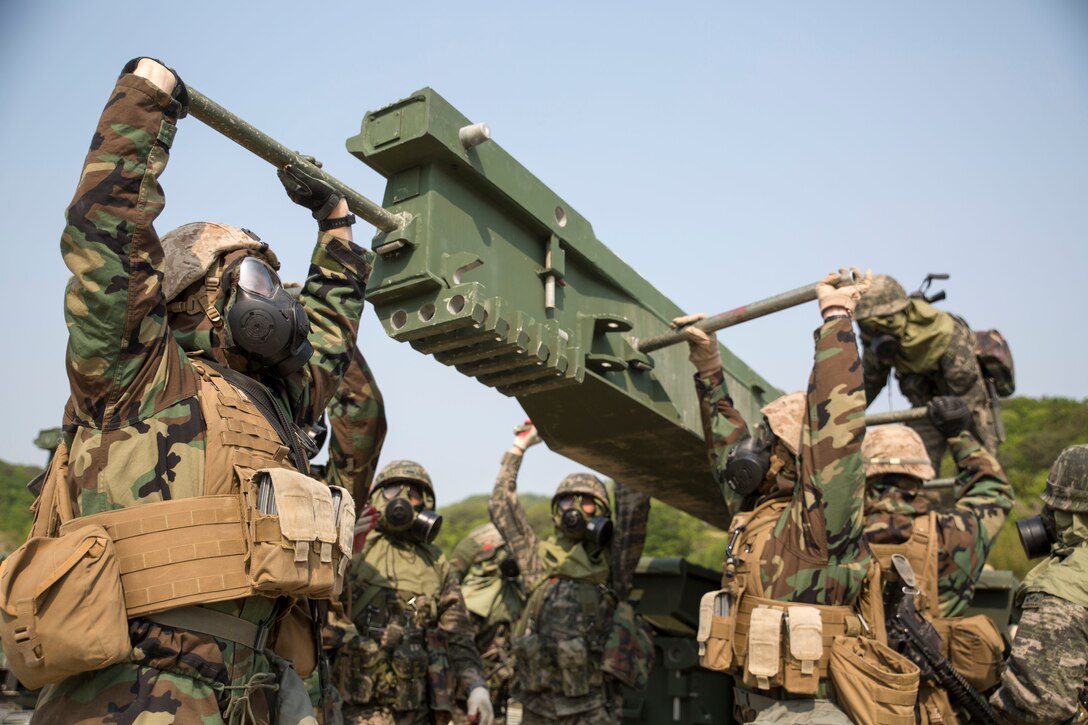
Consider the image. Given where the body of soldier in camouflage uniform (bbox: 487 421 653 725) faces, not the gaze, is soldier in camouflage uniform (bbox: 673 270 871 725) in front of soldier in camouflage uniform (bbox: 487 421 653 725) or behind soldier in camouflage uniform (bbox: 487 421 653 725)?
in front

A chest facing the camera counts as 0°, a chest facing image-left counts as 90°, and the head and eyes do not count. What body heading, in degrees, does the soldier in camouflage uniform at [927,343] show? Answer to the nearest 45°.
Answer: approximately 45°

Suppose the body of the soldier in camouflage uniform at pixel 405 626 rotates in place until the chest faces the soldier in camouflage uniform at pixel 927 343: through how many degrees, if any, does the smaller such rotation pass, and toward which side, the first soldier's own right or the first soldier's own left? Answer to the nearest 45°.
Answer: approximately 90° to the first soldier's own left

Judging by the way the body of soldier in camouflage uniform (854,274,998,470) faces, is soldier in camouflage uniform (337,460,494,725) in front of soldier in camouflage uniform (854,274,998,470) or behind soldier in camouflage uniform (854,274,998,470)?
in front

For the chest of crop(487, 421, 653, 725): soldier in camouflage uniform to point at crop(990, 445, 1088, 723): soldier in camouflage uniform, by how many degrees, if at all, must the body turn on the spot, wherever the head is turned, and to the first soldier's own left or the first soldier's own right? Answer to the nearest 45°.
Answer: approximately 45° to the first soldier's own left

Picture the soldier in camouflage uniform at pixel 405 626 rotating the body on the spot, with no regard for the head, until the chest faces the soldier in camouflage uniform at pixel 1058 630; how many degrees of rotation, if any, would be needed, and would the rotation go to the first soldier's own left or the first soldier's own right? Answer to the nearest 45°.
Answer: approximately 45° to the first soldier's own left

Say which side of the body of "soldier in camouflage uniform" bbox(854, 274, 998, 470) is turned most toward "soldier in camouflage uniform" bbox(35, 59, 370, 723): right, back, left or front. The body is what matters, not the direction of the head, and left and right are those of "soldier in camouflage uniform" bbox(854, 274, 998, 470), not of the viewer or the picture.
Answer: front

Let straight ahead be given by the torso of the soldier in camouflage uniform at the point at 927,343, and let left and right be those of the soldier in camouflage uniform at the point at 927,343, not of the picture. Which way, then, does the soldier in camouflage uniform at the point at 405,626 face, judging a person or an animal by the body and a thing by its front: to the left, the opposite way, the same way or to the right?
to the left

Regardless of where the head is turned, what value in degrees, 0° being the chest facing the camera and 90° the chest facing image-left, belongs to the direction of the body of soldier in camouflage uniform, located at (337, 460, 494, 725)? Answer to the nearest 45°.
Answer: approximately 0°

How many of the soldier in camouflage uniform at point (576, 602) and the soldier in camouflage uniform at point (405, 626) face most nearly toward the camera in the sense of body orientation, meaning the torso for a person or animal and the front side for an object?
2
